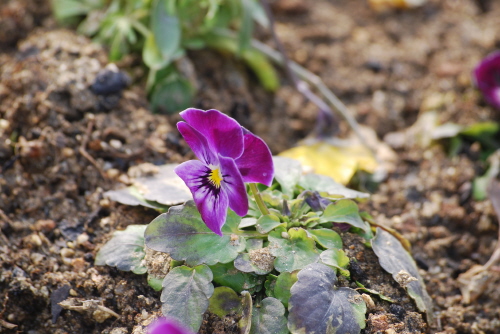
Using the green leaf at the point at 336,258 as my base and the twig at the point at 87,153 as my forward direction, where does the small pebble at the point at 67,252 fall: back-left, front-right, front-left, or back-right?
front-left

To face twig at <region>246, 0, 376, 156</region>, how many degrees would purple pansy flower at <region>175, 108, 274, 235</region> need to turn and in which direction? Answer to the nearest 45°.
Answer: approximately 135° to its right

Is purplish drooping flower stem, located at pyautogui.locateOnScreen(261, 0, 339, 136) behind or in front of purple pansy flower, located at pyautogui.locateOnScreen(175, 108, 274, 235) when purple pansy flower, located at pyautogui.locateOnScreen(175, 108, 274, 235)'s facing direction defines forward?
behind

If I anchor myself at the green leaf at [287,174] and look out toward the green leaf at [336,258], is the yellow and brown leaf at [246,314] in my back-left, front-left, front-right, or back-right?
front-right

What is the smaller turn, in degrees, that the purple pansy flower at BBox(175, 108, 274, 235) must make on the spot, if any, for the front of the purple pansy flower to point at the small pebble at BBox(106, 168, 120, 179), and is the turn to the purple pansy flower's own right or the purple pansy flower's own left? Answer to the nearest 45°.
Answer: approximately 90° to the purple pansy flower's own right

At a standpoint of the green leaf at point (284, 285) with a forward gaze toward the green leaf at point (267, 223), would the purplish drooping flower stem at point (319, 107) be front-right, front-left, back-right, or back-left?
front-right

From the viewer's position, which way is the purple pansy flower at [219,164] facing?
facing the viewer and to the left of the viewer

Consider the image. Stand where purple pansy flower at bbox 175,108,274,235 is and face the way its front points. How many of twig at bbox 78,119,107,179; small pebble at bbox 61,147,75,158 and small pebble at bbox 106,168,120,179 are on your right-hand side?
3

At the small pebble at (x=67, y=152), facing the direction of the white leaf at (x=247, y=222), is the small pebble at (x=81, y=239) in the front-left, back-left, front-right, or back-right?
front-right

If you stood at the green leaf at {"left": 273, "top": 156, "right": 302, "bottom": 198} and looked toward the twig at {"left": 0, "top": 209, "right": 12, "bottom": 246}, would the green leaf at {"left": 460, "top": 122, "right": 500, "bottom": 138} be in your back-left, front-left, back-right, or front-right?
back-right

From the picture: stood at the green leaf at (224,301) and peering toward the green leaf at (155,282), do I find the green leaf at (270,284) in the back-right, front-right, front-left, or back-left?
back-right
